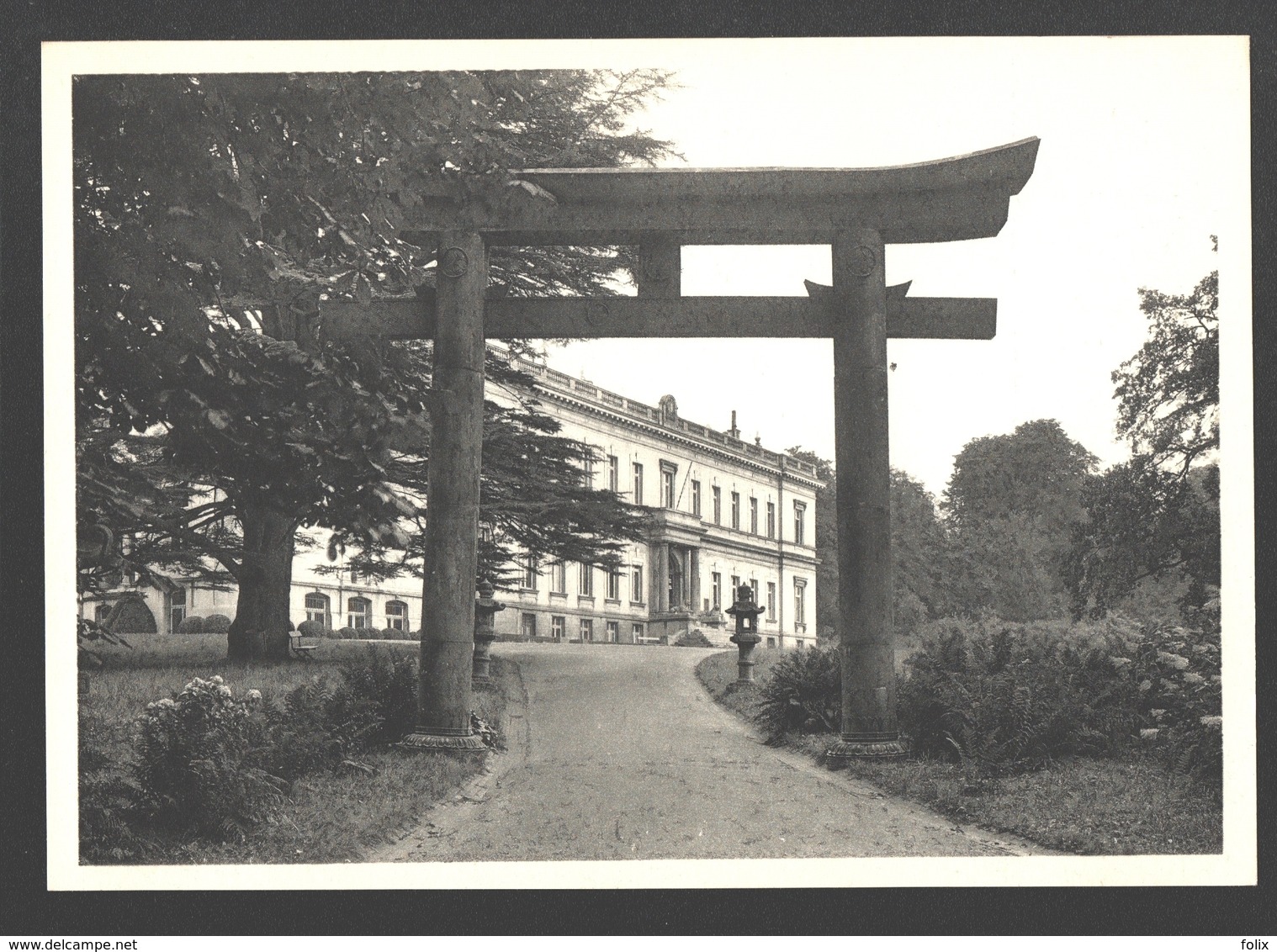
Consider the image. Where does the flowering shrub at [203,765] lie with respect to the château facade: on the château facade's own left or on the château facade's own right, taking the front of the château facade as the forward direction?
on the château facade's own right

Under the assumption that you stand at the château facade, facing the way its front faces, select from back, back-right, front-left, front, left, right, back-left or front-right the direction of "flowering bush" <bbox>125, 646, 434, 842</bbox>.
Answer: front-right

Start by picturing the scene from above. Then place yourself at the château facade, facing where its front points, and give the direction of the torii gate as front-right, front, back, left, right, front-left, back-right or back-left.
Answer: front-right

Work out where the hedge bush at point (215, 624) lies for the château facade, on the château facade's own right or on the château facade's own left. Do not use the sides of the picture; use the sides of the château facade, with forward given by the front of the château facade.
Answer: on the château facade's own right

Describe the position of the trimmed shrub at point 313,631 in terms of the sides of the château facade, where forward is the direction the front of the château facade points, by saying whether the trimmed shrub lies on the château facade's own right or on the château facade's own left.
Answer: on the château facade's own right
